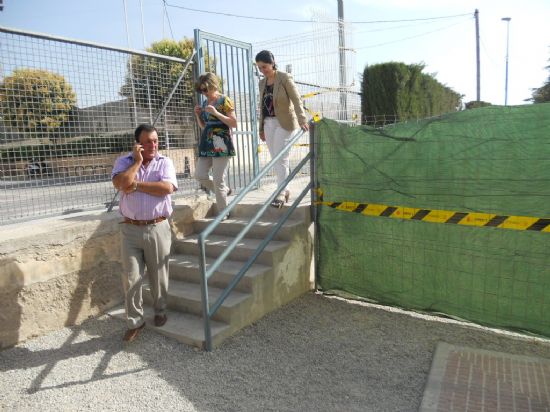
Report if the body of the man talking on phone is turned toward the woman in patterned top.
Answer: no

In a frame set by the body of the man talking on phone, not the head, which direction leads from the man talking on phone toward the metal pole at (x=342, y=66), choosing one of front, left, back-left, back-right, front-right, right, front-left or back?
back-left

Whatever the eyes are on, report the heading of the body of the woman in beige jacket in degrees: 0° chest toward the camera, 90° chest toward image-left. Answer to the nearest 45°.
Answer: approximately 45°

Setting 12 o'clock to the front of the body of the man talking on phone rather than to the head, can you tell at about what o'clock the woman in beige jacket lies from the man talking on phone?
The woman in beige jacket is roughly at 8 o'clock from the man talking on phone.

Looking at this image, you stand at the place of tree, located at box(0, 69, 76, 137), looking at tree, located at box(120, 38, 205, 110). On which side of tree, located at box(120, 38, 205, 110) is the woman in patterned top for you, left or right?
right

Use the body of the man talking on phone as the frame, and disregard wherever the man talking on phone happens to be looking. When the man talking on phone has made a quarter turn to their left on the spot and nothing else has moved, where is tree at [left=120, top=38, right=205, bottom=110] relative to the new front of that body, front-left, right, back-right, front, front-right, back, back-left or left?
left

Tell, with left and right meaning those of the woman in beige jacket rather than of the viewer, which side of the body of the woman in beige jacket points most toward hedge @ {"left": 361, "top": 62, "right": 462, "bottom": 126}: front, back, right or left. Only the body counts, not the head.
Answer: back

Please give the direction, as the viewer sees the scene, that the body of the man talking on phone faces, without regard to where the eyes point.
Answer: toward the camera

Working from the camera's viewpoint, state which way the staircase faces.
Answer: facing the viewer and to the left of the viewer

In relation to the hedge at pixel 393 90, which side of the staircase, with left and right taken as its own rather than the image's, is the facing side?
back

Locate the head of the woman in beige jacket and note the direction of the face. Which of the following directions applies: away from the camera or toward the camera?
toward the camera

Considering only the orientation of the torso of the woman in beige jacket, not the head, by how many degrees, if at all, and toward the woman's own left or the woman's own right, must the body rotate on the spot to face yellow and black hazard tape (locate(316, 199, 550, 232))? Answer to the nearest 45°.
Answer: approximately 90° to the woman's own left

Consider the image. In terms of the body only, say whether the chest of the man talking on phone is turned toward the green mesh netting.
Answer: no

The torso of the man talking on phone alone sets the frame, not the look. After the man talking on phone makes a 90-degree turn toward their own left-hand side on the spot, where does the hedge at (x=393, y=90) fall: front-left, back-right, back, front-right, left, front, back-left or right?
front-left
